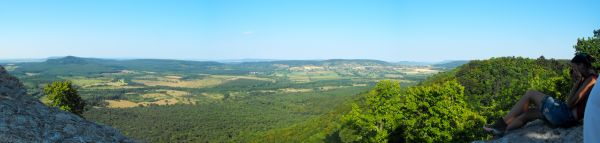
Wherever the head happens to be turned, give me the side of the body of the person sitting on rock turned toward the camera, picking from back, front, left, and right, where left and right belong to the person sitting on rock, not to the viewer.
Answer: left

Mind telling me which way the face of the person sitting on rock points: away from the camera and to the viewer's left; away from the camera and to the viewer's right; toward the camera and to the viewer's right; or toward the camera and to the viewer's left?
away from the camera and to the viewer's left

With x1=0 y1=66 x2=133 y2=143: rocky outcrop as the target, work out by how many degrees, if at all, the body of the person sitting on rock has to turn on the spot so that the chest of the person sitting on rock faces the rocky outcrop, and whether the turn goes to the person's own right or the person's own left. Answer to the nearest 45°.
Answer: approximately 45° to the person's own left
